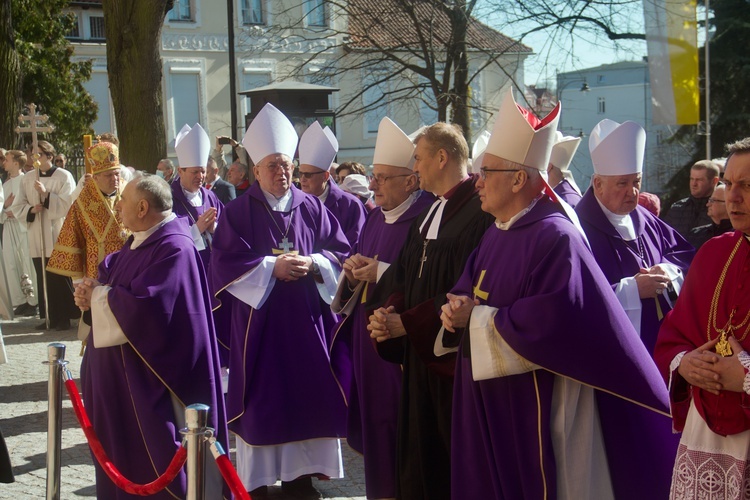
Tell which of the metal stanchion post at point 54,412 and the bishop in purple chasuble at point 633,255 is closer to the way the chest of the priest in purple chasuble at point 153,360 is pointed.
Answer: the metal stanchion post

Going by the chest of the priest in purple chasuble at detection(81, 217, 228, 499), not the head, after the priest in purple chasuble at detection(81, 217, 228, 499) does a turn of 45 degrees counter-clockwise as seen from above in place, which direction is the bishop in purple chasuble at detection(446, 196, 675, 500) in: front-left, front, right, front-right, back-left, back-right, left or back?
left

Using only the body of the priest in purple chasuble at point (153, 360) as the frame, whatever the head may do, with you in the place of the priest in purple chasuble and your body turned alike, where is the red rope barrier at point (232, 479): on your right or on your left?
on your left

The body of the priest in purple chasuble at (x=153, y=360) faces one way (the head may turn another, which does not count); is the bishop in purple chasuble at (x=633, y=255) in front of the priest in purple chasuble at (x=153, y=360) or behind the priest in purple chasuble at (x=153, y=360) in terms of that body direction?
behind

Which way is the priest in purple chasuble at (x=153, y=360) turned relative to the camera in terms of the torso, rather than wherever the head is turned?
to the viewer's left
